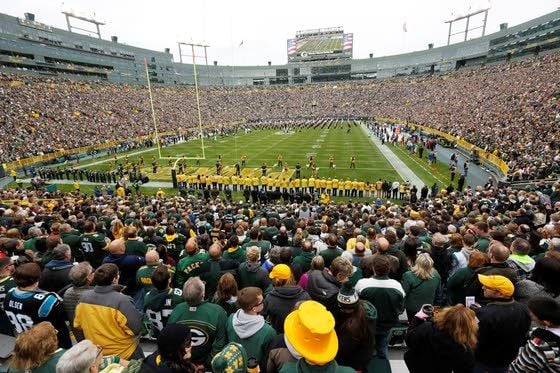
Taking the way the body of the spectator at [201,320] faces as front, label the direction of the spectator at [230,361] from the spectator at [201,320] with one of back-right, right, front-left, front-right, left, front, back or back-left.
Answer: back

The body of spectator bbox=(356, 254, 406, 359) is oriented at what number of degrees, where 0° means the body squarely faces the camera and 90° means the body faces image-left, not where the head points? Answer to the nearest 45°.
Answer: approximately 180°

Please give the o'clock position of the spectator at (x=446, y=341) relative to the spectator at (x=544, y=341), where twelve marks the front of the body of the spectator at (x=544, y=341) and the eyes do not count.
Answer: the spectator at (x=446, y=341) is roughly at 9 o'clock from the spectator at (x=544, y=341).

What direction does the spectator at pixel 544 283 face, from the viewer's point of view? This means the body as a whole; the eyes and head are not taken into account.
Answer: away from the camera

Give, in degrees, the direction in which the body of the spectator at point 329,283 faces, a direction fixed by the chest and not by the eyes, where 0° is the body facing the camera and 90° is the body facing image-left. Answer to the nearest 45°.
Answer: approximately 225°

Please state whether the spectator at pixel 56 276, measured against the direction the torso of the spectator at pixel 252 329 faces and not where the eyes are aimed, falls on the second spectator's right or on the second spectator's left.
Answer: on the second spectator's left

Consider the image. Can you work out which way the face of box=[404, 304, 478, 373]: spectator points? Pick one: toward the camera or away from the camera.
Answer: away from the camera

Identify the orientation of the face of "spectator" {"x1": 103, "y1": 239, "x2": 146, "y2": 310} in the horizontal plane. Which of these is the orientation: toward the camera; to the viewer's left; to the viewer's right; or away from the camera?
away from the camera

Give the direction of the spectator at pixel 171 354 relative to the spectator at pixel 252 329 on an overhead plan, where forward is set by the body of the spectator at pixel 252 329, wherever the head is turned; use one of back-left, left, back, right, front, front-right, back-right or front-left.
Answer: back

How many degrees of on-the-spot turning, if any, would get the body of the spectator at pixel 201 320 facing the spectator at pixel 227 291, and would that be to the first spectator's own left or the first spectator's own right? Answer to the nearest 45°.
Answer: approximately 45° to the first spectator's own right

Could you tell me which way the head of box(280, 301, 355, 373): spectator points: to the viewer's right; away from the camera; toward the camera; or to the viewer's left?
away from the camera

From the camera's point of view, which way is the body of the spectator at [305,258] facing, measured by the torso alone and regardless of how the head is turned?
away from the camera

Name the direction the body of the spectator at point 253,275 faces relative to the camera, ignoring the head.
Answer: away from the camera

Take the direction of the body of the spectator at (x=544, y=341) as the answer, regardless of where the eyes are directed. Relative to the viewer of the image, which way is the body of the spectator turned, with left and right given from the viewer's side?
facing away from the viewer and to the left of the viewer

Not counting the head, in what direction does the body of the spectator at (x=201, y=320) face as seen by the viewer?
away from the camera

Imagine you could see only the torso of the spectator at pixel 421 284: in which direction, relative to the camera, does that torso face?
away from the camera
